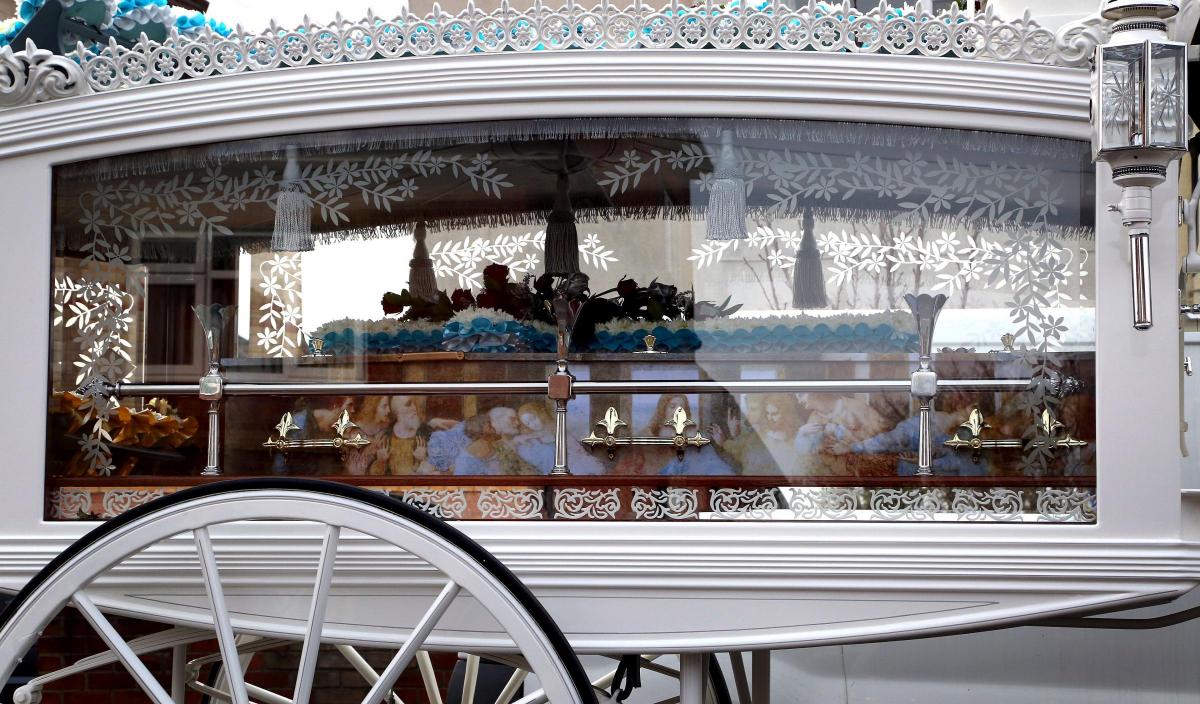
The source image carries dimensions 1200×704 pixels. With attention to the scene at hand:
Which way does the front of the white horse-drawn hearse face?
to the viewer's right
